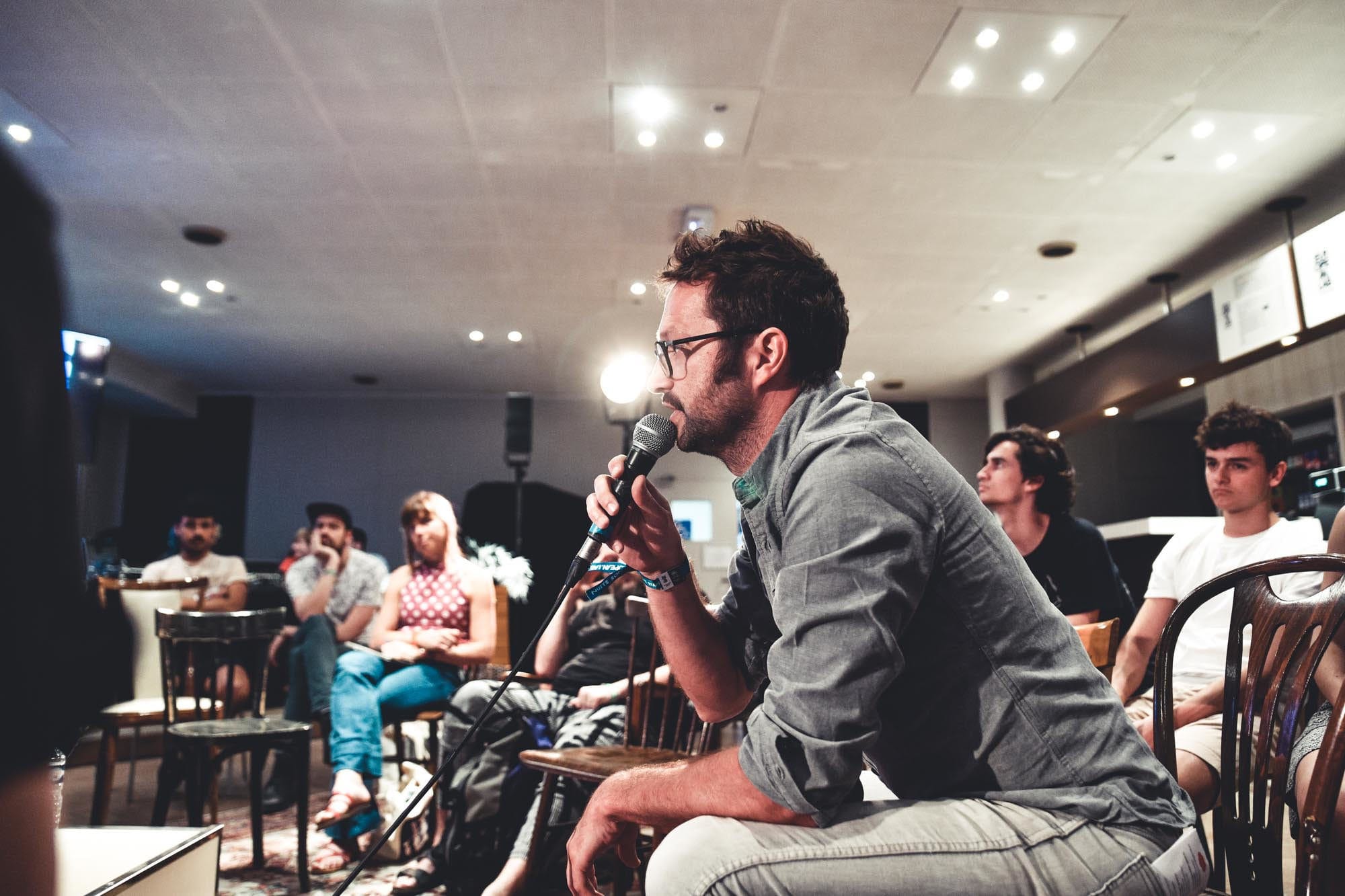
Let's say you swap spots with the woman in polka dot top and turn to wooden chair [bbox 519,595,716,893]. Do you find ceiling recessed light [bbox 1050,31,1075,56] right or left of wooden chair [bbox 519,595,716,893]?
left

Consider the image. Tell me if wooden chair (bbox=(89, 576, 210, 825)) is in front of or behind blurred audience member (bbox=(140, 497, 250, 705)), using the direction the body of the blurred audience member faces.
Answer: in front

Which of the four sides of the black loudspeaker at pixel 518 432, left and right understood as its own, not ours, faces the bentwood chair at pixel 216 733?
front

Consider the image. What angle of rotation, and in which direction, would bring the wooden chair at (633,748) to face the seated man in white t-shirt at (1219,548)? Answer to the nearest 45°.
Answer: approximately 135° to its left

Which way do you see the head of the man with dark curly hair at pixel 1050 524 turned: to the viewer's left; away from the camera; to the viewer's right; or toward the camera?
to the viewer's left

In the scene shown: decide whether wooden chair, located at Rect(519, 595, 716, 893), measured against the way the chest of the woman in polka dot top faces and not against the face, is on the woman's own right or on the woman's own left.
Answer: on the woman's own left

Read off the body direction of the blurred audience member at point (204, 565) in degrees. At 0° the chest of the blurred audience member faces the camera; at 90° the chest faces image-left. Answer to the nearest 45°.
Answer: approximately 0°

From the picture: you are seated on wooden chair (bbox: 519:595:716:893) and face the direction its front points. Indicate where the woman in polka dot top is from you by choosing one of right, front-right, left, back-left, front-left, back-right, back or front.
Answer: right
